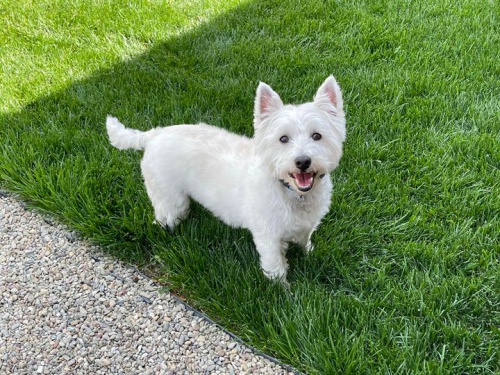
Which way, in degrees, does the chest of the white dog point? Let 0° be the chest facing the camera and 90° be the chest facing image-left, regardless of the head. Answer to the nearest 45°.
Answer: approximately 315°
